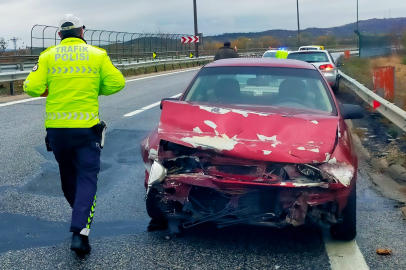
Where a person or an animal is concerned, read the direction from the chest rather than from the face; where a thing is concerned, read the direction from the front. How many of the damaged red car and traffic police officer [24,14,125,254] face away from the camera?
1

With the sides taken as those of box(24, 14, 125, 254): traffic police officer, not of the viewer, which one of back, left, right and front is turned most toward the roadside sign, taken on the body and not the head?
front

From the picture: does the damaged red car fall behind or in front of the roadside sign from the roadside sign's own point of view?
in front

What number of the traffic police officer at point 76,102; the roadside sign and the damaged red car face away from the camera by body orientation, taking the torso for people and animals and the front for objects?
1

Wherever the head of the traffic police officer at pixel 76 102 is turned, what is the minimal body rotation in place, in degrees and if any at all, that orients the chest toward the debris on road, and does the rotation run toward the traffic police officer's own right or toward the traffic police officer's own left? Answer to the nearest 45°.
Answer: approximately 90° to the traffic police officer's own right

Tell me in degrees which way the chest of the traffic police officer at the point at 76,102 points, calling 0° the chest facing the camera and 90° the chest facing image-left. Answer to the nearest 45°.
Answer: approximately 180°

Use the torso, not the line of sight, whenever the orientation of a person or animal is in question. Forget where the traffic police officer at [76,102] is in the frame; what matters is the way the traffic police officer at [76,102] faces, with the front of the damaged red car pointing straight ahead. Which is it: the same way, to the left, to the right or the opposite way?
the opposite way

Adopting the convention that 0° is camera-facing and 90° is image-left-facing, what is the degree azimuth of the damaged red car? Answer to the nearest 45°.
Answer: approximately 0°

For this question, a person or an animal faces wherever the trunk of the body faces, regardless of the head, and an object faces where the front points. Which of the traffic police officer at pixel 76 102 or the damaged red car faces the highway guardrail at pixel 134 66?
the traffic police officer
